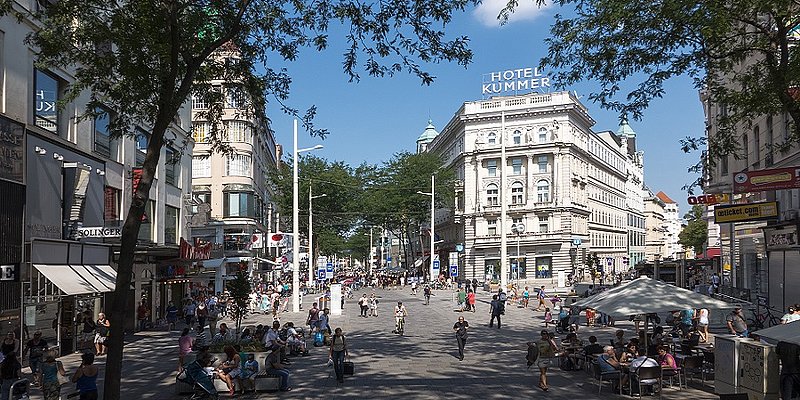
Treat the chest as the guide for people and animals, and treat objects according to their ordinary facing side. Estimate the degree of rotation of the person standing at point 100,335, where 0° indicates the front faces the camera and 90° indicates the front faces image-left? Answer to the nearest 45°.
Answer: approximately 0°

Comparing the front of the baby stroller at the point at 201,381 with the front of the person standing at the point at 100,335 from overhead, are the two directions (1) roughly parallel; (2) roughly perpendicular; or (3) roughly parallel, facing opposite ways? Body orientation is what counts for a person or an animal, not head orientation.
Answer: roughly perpendicular

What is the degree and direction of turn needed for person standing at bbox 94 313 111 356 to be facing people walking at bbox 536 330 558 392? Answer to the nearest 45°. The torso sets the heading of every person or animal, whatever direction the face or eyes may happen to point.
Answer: approximately 45° to their left

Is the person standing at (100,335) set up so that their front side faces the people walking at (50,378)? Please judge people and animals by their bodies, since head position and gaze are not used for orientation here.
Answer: yes
